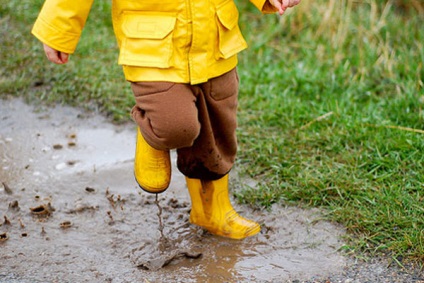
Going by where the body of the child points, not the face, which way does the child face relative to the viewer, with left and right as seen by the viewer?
facing the viewer and to the right of the viewer
